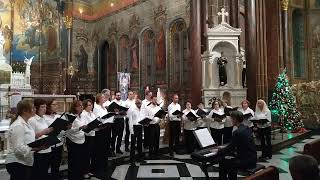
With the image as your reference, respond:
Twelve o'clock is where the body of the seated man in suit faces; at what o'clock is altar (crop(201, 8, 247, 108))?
The altar is roughly at 3 o'clock from the seated man in suit.

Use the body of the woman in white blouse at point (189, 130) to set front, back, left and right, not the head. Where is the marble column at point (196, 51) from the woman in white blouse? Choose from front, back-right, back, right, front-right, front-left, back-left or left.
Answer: back-left

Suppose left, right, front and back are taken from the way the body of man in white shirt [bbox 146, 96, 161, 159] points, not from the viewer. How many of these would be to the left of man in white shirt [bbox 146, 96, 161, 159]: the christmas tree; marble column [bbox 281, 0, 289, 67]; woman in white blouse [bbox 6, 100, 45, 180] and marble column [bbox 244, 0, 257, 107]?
3

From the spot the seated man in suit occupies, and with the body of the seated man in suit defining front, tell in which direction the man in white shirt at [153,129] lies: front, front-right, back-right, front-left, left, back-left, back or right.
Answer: front-right

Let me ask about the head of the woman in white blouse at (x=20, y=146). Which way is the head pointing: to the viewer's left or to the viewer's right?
to the viewer's right

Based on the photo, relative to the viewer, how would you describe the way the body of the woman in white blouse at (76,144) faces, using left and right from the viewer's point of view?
facing to the right of the viewer

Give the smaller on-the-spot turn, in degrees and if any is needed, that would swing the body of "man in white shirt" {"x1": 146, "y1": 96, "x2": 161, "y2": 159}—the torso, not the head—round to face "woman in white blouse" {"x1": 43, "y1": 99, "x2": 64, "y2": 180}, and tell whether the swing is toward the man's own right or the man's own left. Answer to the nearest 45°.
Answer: approximately 90° to the man's own right

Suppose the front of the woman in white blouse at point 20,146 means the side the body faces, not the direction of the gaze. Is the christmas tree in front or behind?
in front
